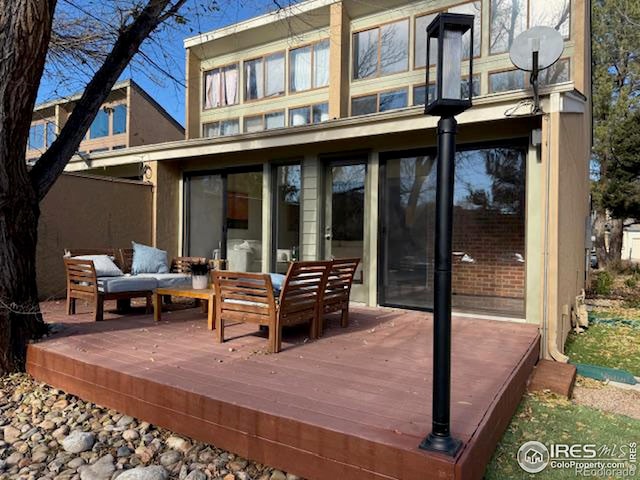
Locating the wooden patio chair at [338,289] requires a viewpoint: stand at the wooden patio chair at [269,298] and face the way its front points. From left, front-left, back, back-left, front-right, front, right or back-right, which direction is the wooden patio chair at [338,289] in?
right

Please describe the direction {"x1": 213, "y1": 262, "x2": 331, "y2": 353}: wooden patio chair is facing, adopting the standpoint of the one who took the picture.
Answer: facing away from the viewer and to the left of the viewer

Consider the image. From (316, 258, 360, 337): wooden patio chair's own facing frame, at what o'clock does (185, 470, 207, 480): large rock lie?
The large rock is roughly at 8 o'clock from the wooden patio chair.

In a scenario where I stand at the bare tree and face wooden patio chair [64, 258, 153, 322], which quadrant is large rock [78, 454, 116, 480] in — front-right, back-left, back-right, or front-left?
back-right

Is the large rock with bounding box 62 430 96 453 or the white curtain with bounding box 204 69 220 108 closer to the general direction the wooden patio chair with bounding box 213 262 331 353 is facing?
the white curtain

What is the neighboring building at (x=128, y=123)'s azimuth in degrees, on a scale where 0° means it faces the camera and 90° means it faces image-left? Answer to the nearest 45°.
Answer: approximately 45°

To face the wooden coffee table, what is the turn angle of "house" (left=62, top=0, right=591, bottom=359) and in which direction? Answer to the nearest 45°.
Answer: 0° — it already faces it

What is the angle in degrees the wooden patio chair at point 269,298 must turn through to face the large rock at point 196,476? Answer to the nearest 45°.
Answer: approximately 135° to its left

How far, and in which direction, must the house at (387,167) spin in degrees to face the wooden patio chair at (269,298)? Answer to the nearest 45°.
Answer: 0° — it already faces it
